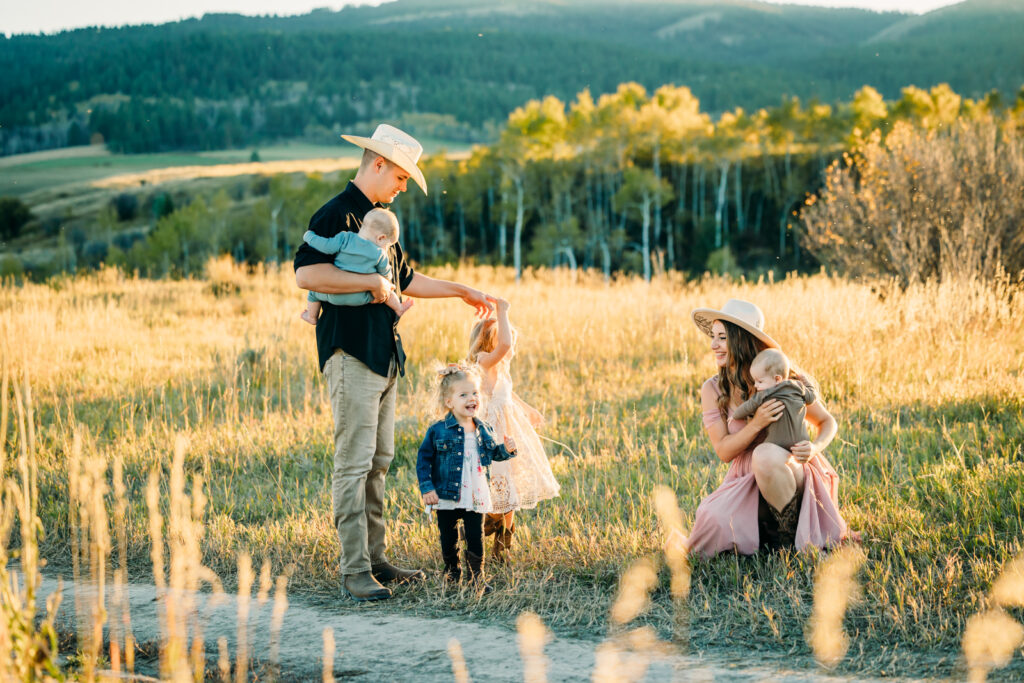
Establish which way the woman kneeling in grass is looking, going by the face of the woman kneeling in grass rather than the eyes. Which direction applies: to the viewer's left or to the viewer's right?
to the viewer's left

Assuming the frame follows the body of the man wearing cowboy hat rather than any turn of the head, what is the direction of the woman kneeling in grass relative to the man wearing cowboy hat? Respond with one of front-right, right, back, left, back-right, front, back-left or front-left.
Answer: front-left

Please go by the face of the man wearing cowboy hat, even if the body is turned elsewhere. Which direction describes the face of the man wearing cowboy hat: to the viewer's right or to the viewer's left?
to the viewer's right

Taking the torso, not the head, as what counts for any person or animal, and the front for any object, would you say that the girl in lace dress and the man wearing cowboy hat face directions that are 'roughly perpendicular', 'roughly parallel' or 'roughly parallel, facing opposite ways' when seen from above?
roughly perpendicular

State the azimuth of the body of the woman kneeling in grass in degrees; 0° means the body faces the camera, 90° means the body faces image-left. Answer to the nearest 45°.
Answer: approximately 0°

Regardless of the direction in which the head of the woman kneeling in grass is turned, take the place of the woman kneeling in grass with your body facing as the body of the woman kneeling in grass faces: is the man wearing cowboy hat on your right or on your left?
on your right
